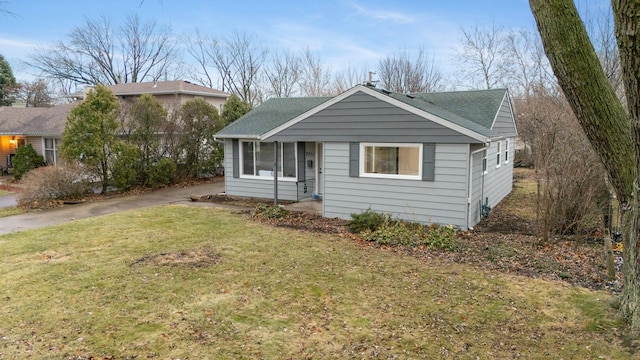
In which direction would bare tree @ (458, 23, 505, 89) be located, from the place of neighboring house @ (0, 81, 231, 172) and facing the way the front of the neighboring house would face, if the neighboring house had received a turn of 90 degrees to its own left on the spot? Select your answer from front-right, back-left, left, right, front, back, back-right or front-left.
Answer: front

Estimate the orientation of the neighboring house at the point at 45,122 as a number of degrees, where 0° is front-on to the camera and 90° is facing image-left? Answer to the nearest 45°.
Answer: approximately 0°

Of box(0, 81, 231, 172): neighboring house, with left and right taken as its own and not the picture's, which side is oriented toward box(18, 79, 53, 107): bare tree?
back

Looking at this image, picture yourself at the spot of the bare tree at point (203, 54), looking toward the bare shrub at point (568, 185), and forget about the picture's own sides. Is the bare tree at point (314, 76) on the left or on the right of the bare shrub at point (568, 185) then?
left

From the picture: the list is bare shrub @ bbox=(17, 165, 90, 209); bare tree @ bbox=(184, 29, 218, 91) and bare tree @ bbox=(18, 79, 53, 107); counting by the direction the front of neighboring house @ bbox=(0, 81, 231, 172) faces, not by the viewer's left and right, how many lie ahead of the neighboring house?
1

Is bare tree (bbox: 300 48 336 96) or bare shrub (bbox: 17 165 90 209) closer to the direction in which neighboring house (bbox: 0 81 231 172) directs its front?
the bare shrub

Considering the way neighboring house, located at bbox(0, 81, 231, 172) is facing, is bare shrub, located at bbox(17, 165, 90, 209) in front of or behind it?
in front

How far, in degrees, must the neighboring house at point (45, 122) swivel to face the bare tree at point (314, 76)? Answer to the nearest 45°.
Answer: approximately 90° to its left

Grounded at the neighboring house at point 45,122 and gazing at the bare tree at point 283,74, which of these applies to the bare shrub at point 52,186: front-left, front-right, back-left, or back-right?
back-right

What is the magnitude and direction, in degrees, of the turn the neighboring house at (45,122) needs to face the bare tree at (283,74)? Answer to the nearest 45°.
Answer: approximately 135° to its left

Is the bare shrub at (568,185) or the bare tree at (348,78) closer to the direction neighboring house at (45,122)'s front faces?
the bare shrub

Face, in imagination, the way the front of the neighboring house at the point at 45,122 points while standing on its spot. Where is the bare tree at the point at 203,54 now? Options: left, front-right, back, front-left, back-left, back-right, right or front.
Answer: back-left

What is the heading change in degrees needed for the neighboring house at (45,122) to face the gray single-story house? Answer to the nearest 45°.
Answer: approximately 45° to its left

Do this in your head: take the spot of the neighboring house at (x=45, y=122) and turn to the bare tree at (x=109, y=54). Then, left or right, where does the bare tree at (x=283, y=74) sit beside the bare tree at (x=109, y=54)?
right

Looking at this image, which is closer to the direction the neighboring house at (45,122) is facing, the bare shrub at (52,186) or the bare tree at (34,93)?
the bare shrub

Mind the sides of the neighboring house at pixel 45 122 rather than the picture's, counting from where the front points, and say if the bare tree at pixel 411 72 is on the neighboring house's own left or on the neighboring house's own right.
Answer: on the neighboring house's own left

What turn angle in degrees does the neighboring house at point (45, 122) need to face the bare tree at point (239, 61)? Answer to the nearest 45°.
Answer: approximately 135° to its left
